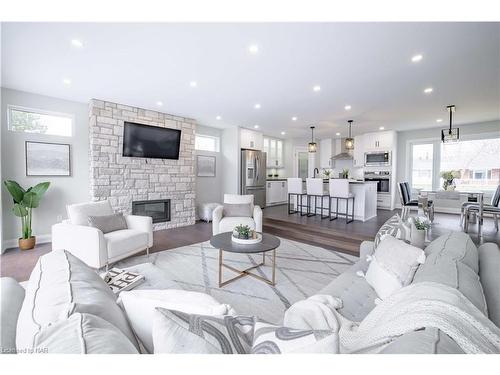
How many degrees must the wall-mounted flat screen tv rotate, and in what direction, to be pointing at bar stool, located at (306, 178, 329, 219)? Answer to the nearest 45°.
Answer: approximately 45° to its left

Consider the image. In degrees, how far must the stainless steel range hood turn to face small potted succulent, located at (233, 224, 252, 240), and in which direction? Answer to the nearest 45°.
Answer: approximately 45° to its left

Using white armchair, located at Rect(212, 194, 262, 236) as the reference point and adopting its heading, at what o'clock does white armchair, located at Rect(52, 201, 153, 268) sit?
white armchair, located at Rect(52, 201, 153, 268) is roughly at 2 o'clock from white armchair, located at Rect(212, 194, 262, 236).

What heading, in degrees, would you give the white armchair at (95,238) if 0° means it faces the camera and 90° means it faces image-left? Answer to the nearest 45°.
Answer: approximately 315°

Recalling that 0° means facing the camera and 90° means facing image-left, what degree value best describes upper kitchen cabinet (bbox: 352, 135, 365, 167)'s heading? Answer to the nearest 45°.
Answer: approximately 45°

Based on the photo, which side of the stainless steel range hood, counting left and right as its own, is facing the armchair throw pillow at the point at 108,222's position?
front

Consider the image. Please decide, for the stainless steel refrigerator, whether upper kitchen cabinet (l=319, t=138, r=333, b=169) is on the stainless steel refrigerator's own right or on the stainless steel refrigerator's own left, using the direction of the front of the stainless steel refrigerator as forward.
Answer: on the stainless steel refrigerator's own left

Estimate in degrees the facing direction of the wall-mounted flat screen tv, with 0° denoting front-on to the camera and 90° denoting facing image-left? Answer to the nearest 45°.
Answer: approximately 315°

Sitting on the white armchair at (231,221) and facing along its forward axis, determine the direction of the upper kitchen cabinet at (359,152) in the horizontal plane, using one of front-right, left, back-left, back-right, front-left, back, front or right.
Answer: back-left

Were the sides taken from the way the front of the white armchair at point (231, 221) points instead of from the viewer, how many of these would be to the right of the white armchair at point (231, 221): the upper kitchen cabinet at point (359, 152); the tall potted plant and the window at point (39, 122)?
2

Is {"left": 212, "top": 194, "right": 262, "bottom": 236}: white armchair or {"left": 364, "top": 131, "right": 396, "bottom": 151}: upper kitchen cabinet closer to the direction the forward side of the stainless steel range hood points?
the white armchair

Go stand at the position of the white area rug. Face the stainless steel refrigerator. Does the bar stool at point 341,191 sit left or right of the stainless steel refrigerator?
right

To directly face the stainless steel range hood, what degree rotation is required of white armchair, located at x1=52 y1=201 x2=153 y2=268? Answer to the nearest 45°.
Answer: approximately 45° to its left
